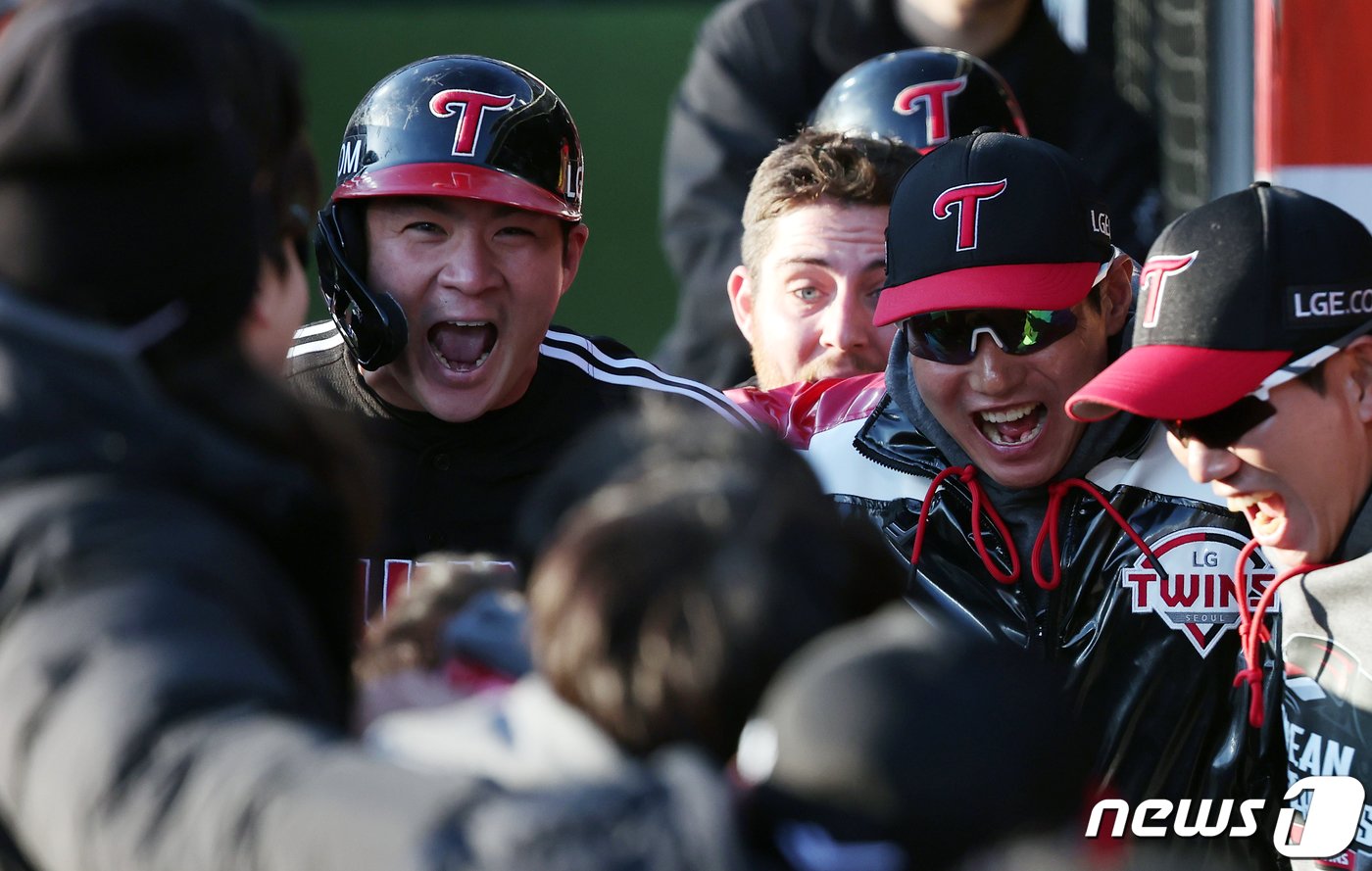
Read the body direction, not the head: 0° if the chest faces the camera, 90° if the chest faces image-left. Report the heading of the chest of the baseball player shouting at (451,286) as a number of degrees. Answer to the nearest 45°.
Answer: approximately 0°

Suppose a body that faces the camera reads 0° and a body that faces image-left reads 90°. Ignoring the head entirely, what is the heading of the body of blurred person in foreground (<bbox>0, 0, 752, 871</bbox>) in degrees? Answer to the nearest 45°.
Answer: approximately 225°

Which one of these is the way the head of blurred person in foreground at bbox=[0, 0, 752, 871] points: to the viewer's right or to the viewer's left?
to the viewer's right

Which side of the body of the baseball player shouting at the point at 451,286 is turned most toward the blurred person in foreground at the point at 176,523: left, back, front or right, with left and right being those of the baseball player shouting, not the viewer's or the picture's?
front

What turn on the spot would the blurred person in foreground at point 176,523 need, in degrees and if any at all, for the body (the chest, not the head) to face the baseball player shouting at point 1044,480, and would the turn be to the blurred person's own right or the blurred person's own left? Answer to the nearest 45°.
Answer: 0° — they already face them

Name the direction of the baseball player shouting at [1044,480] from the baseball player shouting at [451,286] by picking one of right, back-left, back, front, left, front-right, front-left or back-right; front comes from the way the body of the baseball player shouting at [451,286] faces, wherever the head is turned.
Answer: front-left

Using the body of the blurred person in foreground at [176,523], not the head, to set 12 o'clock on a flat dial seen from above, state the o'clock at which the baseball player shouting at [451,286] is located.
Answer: The baseball player shouting is roughly at 11 o'clock from the blurred person in foreground.

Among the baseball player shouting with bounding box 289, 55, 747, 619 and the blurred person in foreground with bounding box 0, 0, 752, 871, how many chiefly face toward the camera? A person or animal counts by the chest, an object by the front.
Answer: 1
